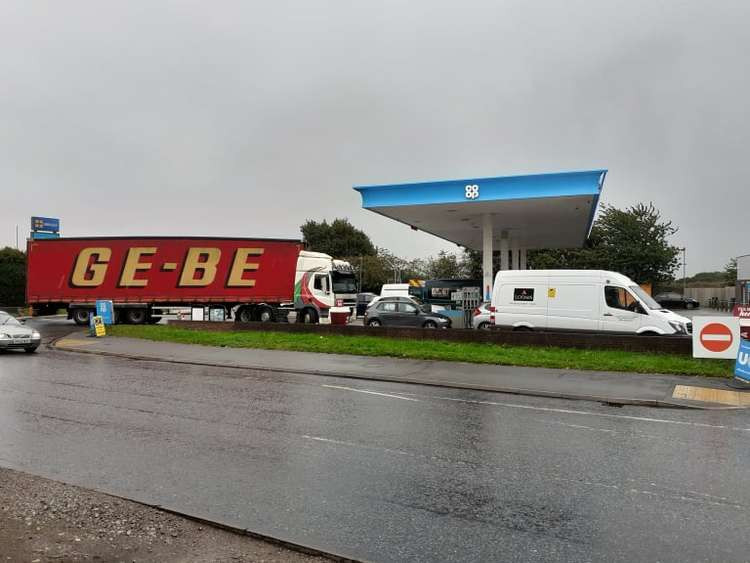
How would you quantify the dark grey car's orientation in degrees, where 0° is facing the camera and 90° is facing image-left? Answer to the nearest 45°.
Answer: approximately 270°

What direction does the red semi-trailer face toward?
to the viewer's right

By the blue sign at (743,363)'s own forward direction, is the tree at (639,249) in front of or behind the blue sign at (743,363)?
behind

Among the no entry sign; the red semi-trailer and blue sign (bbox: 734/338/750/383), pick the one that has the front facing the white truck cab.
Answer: the red semi-trailer

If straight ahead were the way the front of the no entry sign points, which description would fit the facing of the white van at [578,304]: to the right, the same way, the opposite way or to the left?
to the left

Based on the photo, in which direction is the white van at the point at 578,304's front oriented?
to the viewer's right

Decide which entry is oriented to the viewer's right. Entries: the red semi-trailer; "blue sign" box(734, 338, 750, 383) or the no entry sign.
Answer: the red semi-trailer

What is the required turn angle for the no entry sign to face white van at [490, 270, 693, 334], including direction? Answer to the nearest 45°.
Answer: approximately 135° to its right

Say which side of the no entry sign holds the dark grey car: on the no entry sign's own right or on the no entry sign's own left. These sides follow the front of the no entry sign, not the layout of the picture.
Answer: on the no entry sign's own right

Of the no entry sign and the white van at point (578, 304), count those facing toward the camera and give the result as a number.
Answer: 1

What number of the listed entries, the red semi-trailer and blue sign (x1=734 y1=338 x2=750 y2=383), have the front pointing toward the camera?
1

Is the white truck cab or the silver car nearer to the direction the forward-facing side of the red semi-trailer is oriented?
the white truck cab

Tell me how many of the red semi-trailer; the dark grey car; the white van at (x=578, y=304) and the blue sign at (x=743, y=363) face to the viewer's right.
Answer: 3

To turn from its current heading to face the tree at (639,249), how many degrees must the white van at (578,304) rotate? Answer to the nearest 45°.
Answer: approximately 90° to its left
